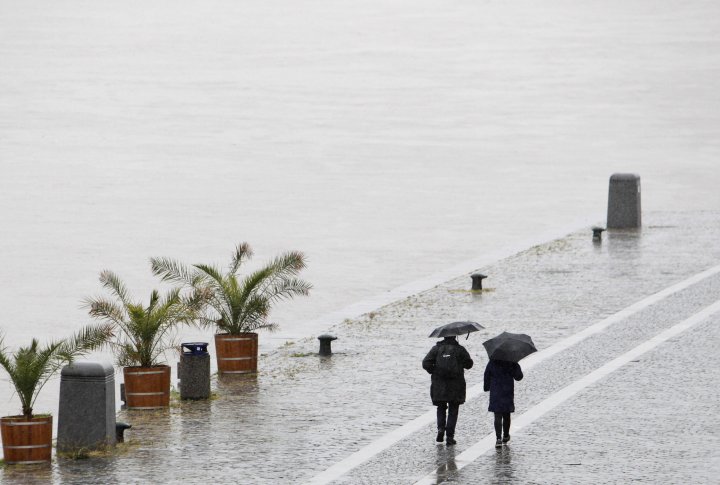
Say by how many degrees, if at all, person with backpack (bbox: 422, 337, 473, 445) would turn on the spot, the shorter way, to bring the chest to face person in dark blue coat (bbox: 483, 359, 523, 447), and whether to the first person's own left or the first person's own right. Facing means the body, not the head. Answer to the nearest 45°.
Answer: approximately 90° to the first person's own right

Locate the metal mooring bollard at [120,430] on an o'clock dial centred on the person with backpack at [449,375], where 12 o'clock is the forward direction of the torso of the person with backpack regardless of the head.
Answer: The metal mooring bollard is roughly at 9 o'clock from the person with backpack.

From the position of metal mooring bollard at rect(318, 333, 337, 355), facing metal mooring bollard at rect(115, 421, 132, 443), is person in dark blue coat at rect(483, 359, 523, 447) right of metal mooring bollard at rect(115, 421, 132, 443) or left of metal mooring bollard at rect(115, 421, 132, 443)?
left

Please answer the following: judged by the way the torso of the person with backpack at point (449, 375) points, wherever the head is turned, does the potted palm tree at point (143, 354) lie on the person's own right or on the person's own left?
on the person's own left

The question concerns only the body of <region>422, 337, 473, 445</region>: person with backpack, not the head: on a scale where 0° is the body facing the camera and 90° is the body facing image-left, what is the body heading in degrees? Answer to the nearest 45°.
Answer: approximately 180°
